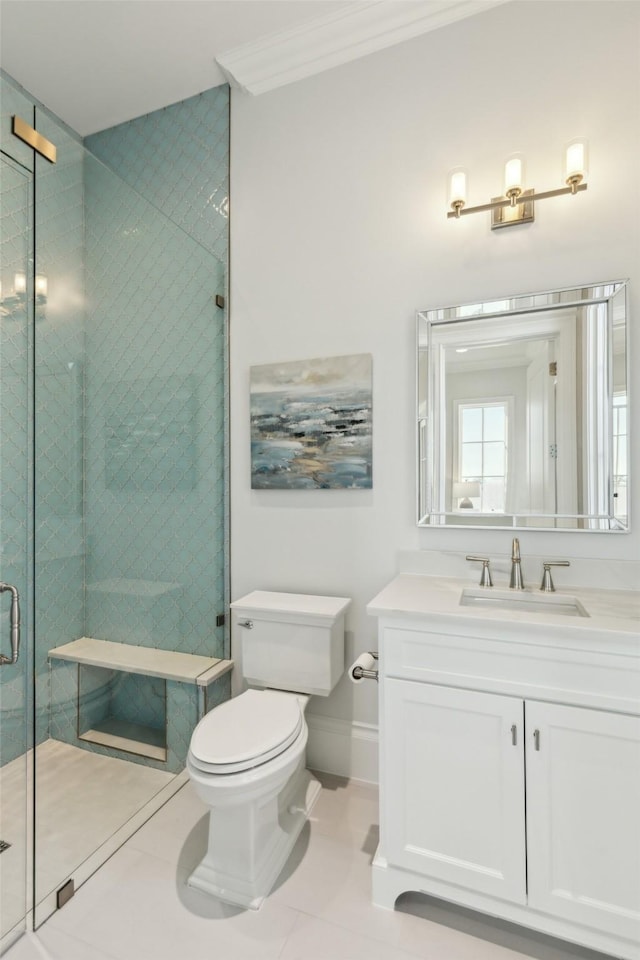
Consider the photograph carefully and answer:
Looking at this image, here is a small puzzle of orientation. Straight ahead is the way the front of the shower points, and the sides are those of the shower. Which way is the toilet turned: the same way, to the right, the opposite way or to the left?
to the right

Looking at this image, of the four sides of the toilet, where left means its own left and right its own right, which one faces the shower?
right

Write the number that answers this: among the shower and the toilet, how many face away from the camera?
0

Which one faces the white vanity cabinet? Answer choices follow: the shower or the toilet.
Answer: the shower

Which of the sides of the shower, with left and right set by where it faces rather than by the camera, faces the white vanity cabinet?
front

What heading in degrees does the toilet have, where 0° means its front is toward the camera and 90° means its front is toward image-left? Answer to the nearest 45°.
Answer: approximately 45°

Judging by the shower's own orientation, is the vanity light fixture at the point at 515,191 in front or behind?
in front

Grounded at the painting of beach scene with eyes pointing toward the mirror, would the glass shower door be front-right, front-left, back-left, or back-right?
back-right

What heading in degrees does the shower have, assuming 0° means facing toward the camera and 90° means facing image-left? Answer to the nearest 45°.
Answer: approximately 315°
